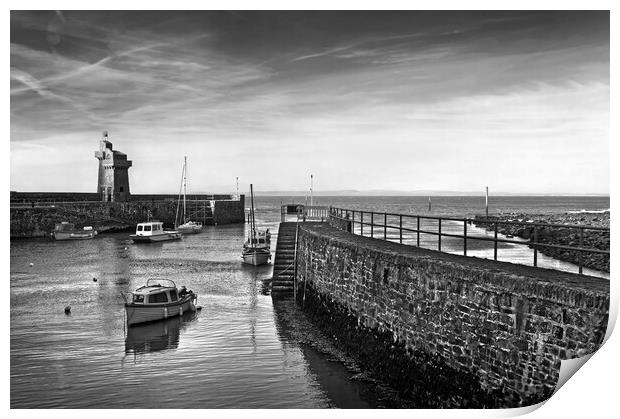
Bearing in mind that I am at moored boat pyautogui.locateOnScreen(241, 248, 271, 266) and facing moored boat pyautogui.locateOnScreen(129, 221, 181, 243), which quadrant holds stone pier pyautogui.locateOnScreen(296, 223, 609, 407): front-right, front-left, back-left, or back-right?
back-left

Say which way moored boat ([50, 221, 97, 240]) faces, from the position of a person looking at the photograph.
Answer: facing to the left of the viewer

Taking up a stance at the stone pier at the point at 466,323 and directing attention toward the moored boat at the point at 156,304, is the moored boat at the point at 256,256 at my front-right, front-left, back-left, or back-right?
front-right

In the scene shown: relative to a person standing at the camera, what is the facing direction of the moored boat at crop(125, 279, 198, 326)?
facing the viewer and to the left of the viewer

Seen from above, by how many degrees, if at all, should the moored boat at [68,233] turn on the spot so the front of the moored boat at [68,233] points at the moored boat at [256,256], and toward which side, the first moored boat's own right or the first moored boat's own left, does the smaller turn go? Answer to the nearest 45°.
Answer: approximately 90° to the first moored boat's own left

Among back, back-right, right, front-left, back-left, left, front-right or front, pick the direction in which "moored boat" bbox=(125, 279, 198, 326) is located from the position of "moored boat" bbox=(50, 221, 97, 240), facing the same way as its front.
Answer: left
